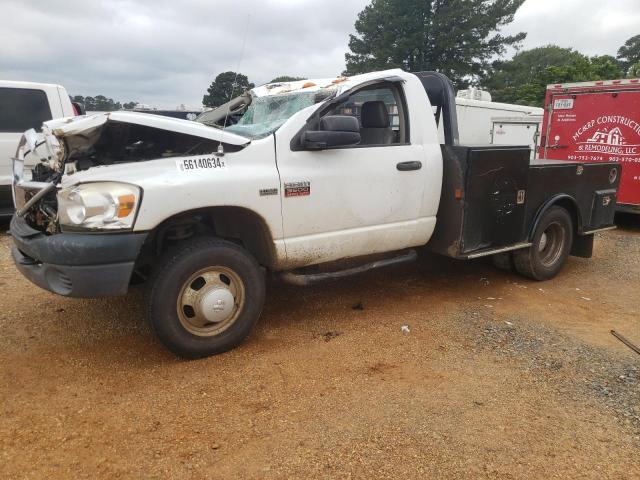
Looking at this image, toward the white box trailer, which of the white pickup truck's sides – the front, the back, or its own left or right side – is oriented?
back

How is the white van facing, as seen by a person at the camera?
facing to the left of the viewer

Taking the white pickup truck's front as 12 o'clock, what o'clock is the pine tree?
The pine tree is roughly at 5 o'clock from the white pickup truck.

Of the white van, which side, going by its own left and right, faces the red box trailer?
back
